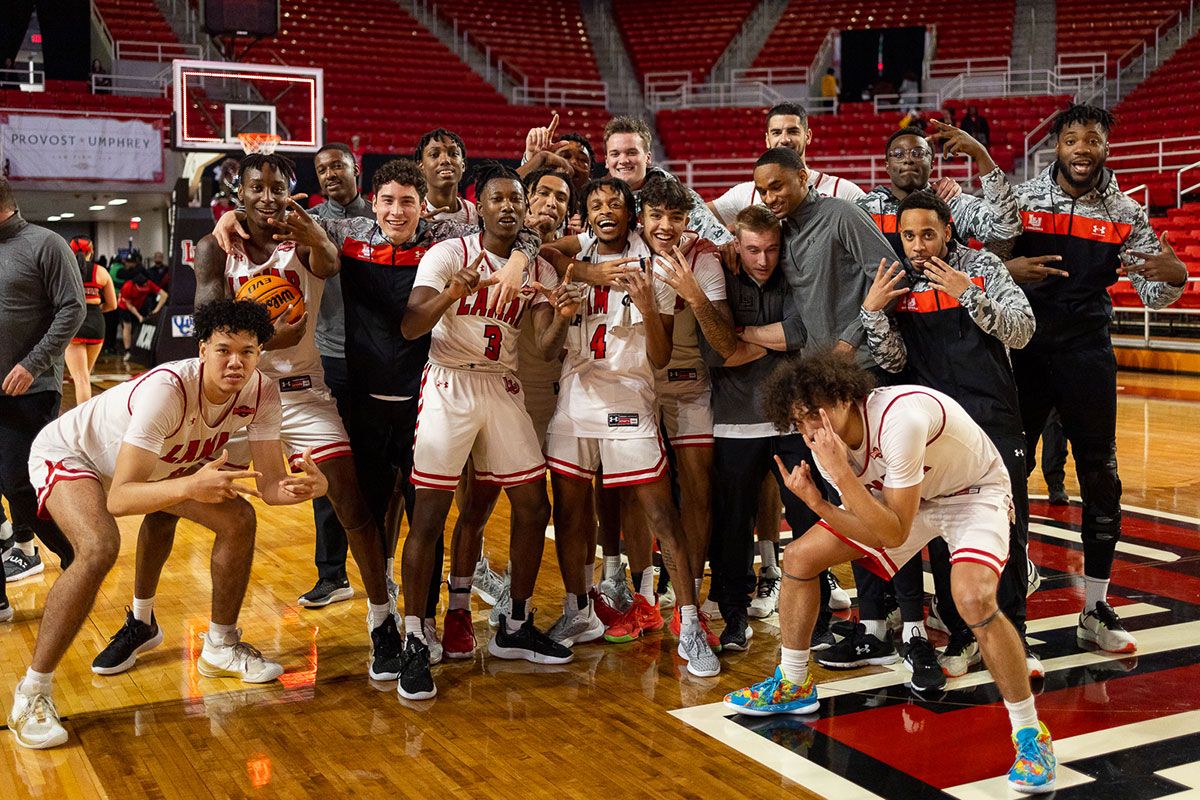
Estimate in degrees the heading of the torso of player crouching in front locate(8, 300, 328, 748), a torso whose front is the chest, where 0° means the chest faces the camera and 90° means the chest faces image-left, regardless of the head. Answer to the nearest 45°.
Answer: approximately 315°

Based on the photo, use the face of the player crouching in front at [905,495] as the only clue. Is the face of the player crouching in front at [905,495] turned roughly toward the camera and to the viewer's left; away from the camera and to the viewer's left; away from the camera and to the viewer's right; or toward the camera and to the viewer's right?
toward the camera and to the viewer's left

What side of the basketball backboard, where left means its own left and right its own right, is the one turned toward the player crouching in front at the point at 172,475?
front

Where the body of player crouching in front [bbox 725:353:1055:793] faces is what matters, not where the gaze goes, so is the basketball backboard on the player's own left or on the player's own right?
on the player's own right

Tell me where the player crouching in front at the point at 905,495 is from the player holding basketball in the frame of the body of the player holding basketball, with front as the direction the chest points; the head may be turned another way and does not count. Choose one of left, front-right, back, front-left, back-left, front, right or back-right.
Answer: front-left

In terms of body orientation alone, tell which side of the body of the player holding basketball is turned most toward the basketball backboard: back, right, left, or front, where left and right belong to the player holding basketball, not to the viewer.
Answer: back

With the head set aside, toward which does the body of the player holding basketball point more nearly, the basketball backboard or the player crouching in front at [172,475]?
the player crouching in front

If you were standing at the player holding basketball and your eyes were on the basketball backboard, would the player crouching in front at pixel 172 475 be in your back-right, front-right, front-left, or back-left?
back-left

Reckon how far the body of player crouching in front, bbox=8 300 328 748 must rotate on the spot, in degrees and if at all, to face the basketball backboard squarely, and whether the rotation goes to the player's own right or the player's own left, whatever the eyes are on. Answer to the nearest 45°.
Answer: approximately 135° to the player's own left

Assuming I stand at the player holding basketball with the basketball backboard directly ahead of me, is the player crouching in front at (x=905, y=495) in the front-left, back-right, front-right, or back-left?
back-right

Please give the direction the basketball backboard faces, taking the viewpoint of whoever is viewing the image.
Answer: facing the viewer

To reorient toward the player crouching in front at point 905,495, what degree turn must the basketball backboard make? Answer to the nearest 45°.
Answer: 0° — it already faces them

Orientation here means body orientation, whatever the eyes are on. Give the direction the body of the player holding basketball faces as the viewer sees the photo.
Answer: toward the camera

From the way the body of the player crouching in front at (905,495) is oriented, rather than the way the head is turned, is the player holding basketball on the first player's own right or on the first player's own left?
on the first player's own right

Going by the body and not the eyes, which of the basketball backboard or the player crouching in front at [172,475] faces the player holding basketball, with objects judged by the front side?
the basketball backboard

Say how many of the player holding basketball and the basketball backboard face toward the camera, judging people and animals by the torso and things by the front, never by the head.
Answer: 2

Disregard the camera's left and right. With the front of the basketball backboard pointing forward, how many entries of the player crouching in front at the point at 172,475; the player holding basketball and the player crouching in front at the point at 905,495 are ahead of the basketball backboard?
3

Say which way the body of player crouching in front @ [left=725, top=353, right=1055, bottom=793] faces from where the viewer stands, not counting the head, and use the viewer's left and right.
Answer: facing the viewer and to the left of the viewer

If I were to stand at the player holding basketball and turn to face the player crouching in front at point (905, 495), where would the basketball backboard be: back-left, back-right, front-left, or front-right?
back-left
